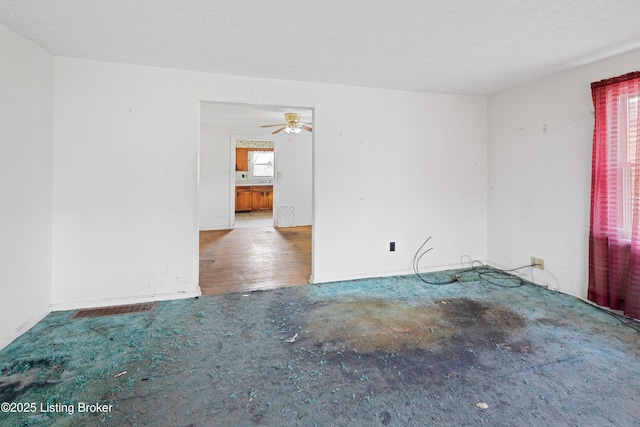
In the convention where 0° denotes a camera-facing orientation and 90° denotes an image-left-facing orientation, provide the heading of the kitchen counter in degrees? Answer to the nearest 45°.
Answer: approximately 0°

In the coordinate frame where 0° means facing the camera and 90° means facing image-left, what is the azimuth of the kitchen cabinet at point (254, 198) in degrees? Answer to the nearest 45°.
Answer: approximately 0°

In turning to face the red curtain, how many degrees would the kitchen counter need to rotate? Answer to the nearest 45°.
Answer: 0° — it already faces it

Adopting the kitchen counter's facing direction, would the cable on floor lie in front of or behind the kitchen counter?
in front
